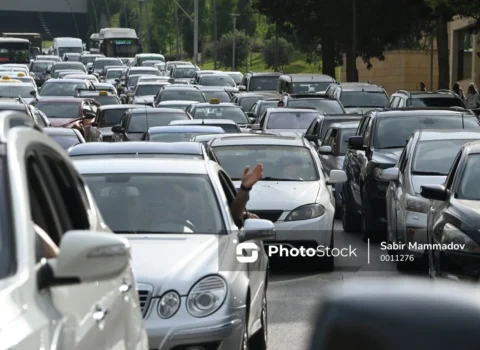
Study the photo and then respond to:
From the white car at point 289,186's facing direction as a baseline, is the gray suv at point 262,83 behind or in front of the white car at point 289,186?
behind

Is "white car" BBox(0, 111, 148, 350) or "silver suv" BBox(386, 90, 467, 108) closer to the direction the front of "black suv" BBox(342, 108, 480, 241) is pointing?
the white car

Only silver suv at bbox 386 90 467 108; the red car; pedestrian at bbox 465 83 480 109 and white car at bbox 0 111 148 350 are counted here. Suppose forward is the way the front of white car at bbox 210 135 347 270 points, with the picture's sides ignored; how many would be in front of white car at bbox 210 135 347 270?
1

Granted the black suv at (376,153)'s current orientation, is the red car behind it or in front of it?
behind

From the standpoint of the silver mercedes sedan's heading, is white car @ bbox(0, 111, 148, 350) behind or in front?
in front

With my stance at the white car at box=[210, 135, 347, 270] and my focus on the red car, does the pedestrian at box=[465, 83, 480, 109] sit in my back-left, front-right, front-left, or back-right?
front-right

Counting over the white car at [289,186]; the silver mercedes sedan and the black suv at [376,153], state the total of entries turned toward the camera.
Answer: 3

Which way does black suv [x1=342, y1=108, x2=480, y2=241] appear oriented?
toward the camera

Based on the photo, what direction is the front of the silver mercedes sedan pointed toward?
toward the camera

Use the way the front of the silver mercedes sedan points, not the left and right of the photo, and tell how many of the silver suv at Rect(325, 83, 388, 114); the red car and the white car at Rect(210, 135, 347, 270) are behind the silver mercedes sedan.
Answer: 3

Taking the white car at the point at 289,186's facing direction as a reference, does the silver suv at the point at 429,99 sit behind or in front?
behind

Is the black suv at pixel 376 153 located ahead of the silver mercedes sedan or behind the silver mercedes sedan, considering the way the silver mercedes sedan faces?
behind

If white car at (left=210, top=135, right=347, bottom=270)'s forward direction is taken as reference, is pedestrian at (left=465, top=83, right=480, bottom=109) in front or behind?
behind

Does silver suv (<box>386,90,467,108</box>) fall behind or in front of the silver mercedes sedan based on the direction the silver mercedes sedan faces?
behind

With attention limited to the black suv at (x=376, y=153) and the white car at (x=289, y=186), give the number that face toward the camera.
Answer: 2

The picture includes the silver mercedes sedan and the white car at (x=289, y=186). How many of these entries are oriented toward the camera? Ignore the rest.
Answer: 2
